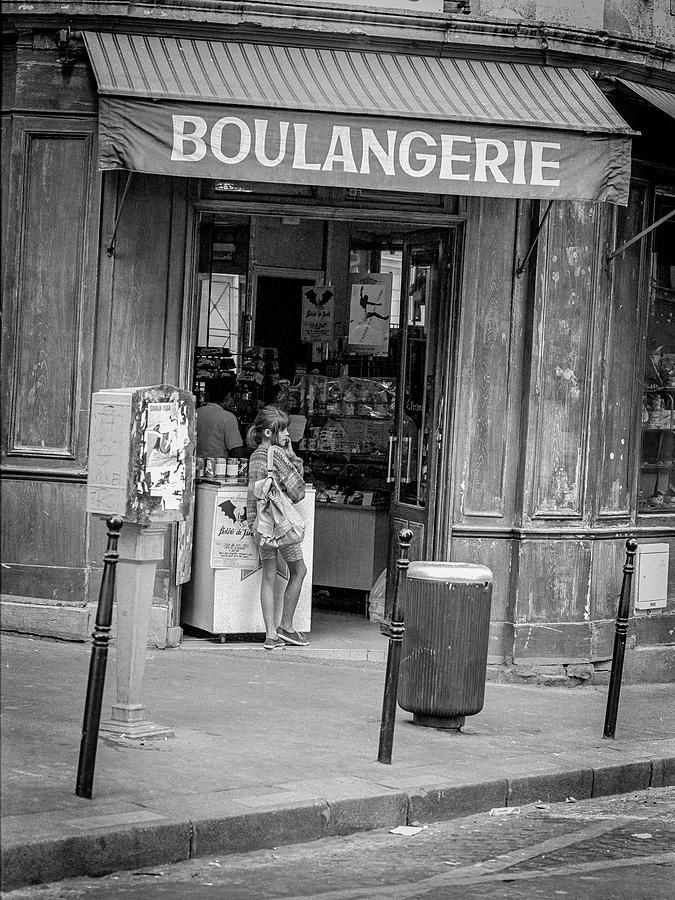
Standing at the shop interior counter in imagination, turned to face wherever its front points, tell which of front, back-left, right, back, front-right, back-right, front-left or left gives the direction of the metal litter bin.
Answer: front

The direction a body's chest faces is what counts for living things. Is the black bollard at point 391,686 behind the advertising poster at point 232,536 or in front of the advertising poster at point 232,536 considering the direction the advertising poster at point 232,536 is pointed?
in front

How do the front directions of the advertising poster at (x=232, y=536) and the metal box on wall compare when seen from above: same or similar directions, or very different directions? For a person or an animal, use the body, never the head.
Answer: same or similar directions

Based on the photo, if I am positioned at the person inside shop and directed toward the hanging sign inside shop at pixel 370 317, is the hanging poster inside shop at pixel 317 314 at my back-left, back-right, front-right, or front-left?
front-left

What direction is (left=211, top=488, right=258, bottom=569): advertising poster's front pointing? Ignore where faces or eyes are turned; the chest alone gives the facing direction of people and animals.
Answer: toward the camera

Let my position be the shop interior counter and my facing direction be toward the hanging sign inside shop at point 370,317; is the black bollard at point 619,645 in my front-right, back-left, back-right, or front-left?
back-right

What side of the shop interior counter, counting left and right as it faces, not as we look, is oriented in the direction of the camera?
front

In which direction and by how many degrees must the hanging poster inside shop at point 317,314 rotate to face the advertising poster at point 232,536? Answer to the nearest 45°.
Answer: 0° — it already faces it

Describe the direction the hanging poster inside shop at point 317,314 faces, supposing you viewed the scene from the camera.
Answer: facing the viewer

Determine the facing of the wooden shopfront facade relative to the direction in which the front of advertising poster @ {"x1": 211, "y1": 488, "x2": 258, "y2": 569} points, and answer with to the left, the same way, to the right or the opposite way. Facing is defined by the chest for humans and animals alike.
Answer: the same way

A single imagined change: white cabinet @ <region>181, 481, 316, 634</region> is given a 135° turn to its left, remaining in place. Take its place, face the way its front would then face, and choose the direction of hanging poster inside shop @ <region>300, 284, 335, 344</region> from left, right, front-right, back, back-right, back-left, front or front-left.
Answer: front-left

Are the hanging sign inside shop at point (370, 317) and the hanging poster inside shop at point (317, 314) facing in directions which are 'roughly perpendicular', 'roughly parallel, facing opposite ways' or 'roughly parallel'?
roughly parallel
